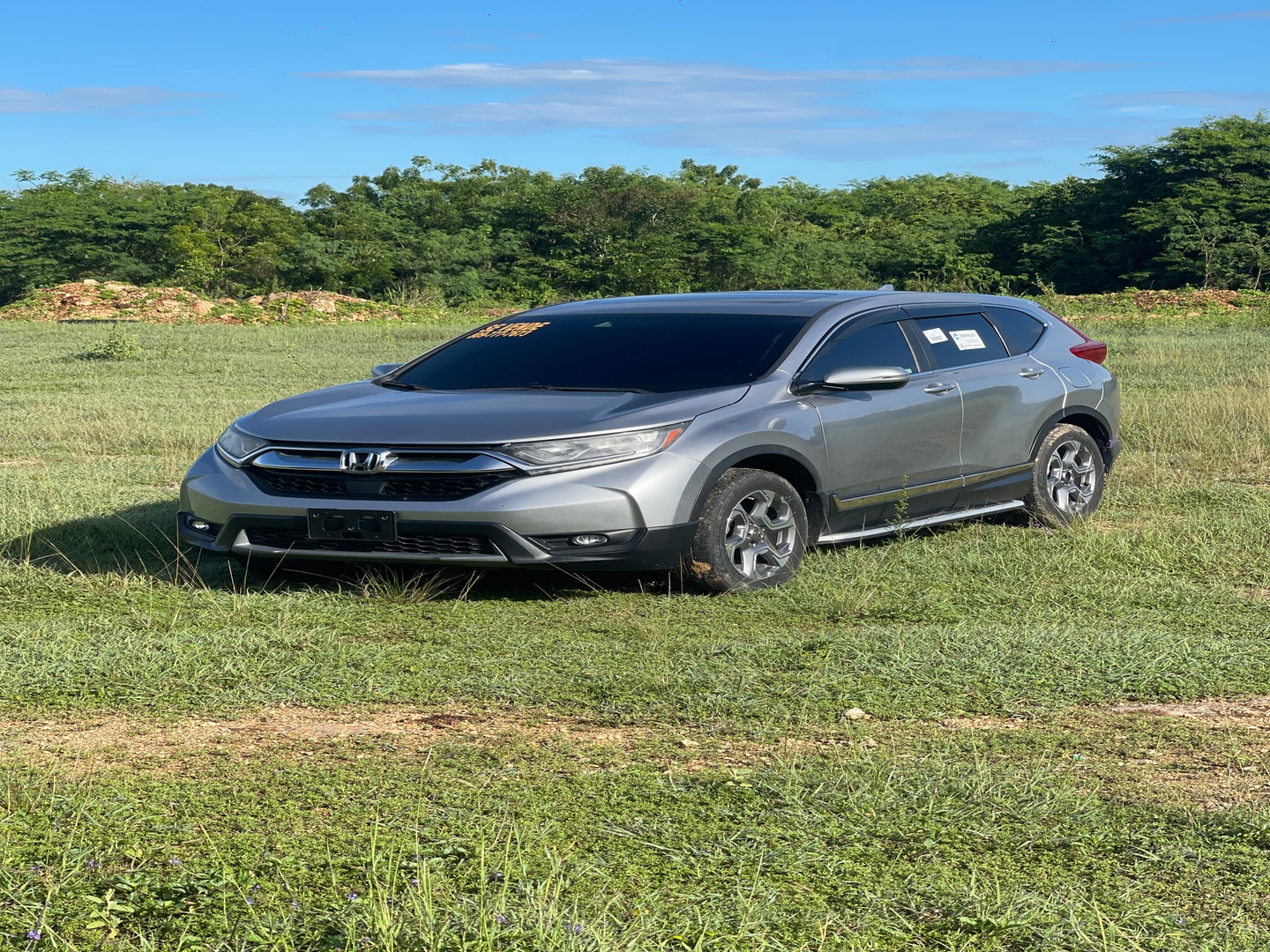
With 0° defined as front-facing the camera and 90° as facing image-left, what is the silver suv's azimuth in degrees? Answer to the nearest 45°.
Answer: approximately 45°
